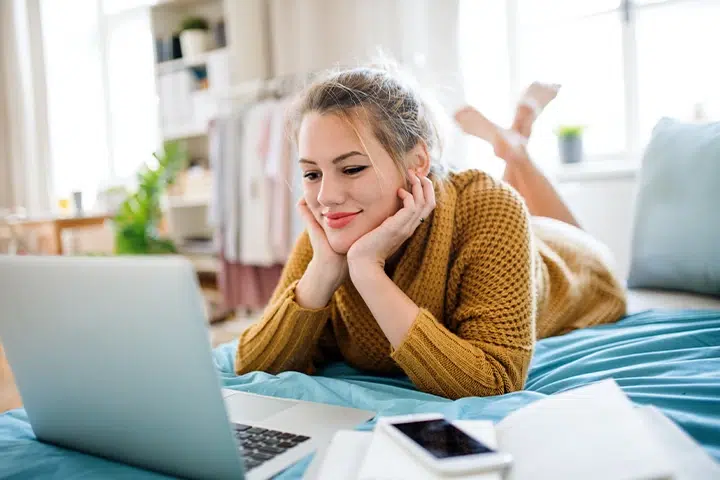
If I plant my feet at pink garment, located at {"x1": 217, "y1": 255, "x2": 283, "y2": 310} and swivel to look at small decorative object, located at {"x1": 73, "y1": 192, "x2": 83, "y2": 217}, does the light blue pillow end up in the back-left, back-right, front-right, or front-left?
back-left

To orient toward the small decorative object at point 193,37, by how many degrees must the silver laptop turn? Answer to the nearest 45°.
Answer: approximately 45° to its left

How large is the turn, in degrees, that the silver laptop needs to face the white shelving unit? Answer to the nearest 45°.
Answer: approximately 45° to its left

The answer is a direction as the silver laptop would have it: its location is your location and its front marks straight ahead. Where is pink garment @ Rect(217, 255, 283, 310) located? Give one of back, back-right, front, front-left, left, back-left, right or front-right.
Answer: front-left

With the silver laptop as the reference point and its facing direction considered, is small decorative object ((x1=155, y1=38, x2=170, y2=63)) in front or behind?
in front

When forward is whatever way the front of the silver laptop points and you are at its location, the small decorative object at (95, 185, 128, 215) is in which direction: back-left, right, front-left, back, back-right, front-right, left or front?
front-left

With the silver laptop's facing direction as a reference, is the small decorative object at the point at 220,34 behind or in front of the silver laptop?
in front

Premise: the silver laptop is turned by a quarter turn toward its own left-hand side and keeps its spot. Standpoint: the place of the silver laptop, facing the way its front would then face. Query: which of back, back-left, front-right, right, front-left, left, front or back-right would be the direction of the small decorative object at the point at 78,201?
front-right

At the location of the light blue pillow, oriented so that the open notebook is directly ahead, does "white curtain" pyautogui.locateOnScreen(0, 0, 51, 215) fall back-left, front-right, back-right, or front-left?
back-right

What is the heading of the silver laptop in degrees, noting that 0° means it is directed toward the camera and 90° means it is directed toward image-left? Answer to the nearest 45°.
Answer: approximately 225°
